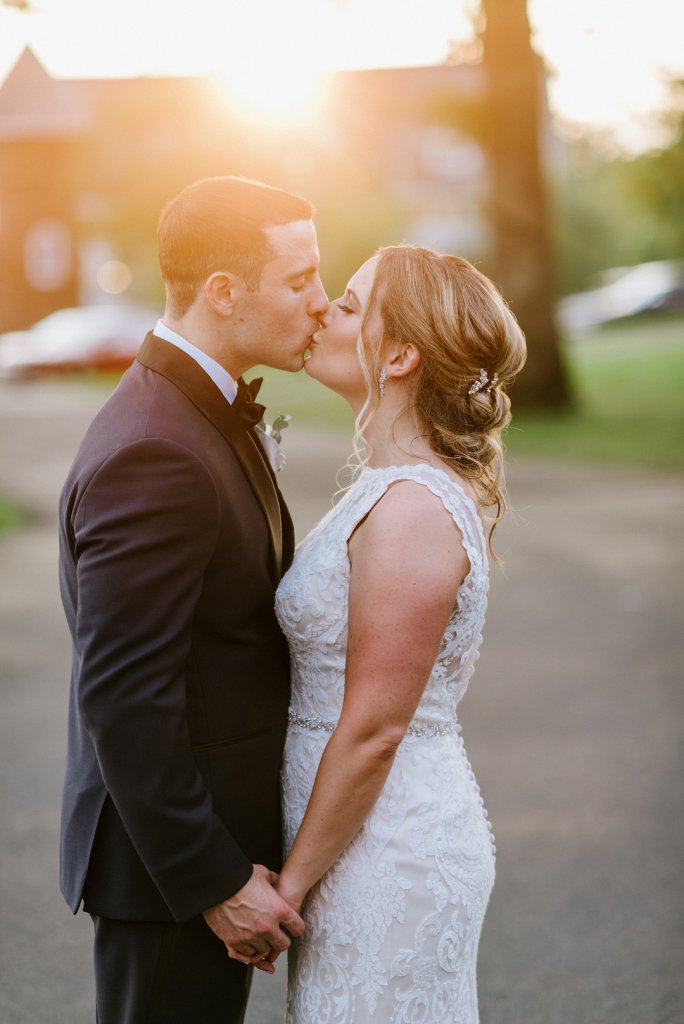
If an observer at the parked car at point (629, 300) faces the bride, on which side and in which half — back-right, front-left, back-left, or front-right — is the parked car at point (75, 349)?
front-right

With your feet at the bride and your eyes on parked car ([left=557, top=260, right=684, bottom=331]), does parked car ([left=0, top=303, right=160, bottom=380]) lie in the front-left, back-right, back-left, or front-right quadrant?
front-left

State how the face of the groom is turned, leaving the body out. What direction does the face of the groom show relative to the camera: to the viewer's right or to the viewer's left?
to the viewer's right

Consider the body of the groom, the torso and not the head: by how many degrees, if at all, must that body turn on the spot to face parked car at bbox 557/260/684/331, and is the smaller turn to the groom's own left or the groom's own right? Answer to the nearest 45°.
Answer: approximately 45° to the groom's own left

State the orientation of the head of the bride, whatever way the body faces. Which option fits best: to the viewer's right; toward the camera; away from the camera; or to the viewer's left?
to the viewer's left

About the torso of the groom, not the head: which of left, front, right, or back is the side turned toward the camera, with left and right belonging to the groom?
right

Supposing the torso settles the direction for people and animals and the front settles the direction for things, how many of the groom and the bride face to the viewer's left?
1

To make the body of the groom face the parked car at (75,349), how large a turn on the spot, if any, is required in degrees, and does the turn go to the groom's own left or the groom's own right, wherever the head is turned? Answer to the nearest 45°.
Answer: approximately 90° to the groom's own left

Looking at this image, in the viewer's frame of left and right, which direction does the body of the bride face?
facing to the left of the viewer

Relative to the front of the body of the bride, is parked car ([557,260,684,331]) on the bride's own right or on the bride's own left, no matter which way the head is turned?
on the bride's own right

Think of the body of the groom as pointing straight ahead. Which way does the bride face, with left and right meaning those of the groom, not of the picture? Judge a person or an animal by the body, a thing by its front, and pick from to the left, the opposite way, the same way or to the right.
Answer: the opposite way

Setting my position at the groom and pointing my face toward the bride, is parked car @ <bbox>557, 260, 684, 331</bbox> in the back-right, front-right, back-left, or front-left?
front-left
